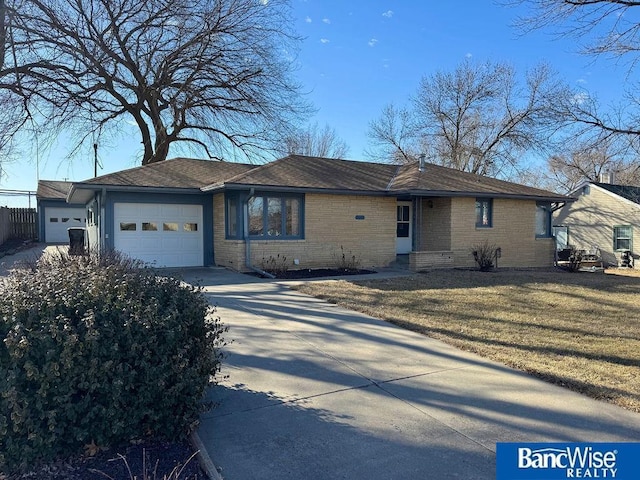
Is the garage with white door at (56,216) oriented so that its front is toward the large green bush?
yes

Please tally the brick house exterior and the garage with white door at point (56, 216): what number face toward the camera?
2

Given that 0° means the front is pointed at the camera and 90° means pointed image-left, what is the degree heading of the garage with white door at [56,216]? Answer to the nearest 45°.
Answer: approximately 0°

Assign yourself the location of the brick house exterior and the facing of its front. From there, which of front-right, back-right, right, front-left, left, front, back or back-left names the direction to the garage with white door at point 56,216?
back-right

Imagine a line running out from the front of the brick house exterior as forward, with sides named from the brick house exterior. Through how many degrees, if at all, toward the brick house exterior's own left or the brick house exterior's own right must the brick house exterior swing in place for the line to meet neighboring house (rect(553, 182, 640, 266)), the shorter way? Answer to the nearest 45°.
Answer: approximately 135° to the brick house exterior's own left

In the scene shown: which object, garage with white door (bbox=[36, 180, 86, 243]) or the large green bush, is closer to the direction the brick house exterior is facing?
the large green bush

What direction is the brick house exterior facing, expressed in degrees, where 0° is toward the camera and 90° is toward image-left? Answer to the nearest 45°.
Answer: approximately 0°

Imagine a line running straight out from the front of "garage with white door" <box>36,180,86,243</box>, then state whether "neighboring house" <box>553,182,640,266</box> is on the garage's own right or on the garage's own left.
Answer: on the garage's own left

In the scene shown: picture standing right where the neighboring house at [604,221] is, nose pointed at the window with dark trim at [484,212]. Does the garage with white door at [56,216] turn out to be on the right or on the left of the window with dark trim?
right
